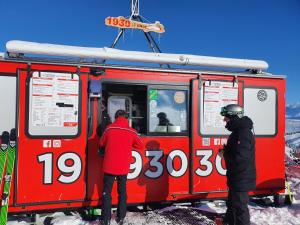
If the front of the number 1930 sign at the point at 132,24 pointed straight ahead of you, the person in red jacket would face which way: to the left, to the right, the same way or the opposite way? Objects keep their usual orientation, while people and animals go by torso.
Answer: the opposite way

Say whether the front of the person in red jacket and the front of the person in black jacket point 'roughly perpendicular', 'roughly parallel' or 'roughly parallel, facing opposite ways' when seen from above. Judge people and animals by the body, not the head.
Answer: roughly perpendicular

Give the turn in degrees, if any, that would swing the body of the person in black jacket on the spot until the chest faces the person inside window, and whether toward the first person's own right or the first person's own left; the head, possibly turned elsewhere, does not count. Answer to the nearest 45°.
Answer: approximately 45° to the first person's own right

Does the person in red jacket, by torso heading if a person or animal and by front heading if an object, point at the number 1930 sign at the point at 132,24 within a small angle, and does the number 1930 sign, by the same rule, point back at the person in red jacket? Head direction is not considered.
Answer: yes

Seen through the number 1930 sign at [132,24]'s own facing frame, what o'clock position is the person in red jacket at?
The person in red jacket is roughly at 12 o'clock from the number 1930 sign.

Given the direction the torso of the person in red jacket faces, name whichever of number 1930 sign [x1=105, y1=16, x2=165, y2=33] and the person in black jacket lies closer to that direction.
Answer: the number 1930 sign

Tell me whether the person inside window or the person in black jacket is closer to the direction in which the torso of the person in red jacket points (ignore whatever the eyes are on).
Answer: the person inside window

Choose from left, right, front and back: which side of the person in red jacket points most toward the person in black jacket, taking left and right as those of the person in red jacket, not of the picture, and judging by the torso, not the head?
right

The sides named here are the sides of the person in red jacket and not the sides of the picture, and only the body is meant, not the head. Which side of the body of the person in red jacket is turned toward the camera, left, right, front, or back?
back

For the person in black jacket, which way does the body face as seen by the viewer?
to the viewer's left

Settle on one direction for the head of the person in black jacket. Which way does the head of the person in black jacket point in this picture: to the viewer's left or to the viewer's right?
to the viewer's left
